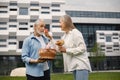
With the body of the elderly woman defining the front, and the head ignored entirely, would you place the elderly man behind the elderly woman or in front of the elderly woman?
in front

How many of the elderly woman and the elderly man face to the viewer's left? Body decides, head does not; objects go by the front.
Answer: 1

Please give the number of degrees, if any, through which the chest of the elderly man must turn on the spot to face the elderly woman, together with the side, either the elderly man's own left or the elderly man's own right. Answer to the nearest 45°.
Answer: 0° — they already face them

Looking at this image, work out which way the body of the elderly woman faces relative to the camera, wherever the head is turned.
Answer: to the viewer's left

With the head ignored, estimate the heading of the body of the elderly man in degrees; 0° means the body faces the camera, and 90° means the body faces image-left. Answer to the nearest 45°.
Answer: approximately 315°
